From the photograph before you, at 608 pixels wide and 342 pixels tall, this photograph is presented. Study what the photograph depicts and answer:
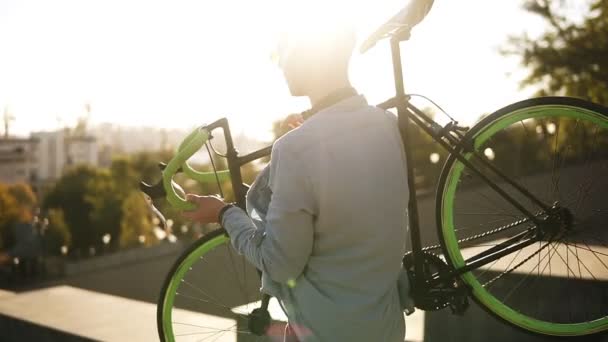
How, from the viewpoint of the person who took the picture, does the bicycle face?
facing to the left of the viewer

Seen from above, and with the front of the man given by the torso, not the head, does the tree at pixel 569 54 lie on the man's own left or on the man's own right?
on the man's own right

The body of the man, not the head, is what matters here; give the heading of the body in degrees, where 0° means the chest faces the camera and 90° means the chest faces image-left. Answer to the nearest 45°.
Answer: approximately 135°

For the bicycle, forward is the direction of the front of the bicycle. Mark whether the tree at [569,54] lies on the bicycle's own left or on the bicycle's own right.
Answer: on the bicycle's own right
